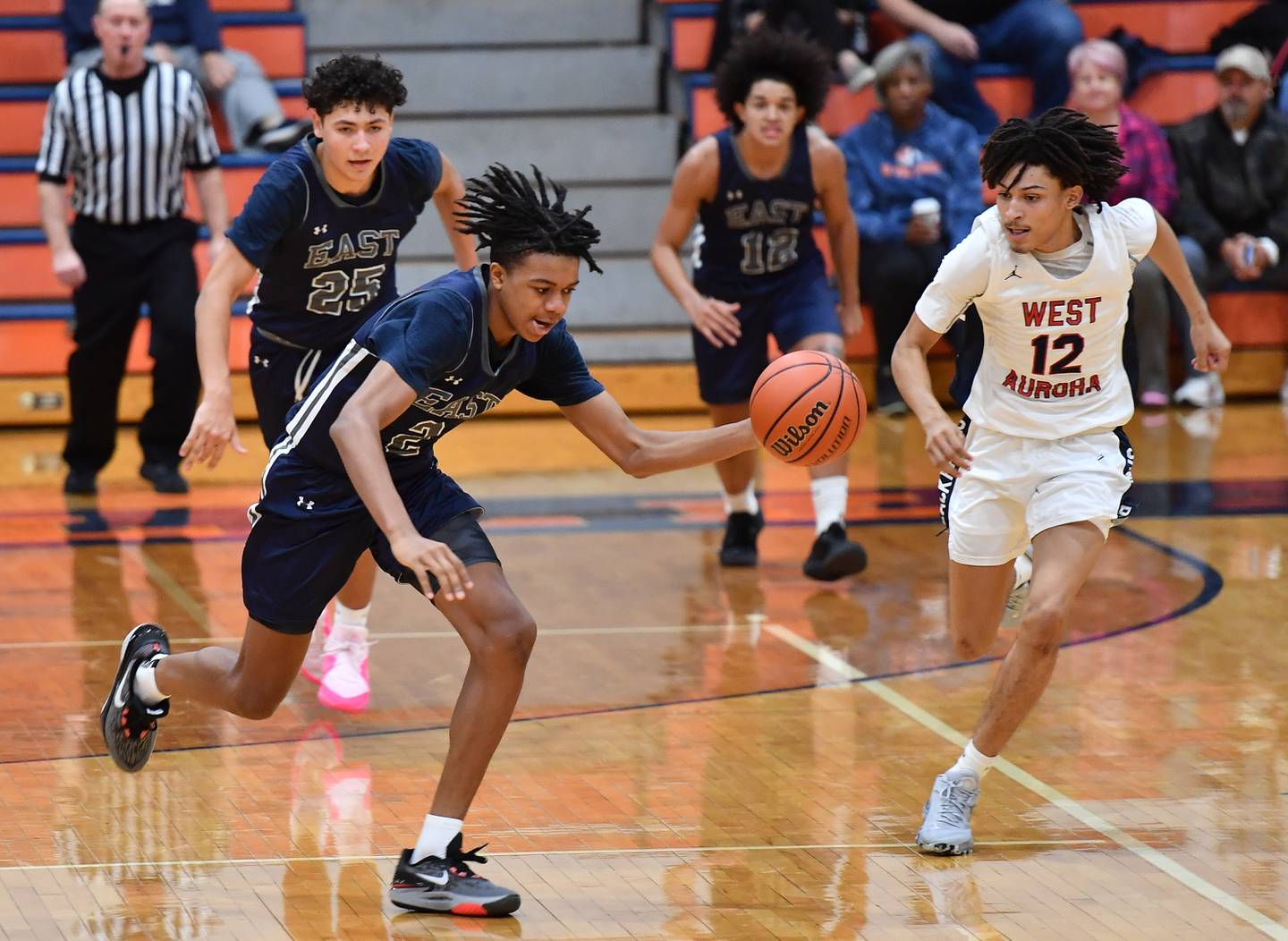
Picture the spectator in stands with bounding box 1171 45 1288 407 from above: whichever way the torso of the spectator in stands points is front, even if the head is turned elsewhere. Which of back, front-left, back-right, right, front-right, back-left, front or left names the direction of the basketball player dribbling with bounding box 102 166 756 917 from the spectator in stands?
front

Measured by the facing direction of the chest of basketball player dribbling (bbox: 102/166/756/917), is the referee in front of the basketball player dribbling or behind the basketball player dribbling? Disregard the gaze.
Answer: behind

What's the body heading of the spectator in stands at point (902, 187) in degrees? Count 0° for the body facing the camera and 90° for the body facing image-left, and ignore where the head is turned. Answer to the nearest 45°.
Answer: approximately 0°

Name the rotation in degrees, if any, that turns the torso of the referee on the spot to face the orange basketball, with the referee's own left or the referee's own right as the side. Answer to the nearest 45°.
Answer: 0° — they already face it

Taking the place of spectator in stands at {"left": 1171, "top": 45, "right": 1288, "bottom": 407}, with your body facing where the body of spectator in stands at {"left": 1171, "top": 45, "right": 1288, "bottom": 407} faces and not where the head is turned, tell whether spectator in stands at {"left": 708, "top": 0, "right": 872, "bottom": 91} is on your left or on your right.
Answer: on your right

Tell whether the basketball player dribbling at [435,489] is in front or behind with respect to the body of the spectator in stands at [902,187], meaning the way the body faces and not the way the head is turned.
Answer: in front

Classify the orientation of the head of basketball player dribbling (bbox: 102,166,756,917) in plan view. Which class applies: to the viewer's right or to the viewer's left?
to the viewer's right

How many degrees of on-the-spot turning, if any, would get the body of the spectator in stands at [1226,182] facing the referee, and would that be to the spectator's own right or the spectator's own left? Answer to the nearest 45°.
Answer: approximately 45° to the spectator's own right

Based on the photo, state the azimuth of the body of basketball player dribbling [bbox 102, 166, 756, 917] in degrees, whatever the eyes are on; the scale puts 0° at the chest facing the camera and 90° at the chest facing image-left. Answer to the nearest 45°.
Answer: approximately 315°

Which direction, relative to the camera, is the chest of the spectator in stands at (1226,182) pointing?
toward the camera

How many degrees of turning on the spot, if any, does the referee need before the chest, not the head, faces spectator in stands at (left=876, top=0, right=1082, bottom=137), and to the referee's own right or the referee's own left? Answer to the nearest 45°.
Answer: approximately 90° to the referee's own left

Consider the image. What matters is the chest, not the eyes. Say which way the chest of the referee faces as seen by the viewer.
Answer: toward the camera

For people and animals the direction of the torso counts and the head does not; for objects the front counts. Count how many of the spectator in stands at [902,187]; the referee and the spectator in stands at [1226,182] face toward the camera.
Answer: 3

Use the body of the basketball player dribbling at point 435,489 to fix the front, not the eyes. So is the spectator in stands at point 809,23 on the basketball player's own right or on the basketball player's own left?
on the basketball player's own left
